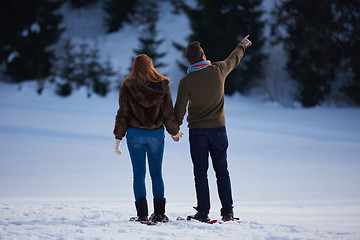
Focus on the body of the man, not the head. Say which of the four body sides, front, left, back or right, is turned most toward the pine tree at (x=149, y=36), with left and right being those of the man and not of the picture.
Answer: front

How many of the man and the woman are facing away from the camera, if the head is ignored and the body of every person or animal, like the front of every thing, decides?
2

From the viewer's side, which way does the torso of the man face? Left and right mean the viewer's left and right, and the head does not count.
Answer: facing away from the viewer

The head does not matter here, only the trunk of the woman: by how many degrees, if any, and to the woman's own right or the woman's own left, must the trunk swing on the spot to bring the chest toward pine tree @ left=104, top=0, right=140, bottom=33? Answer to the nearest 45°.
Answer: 0° — they already face it

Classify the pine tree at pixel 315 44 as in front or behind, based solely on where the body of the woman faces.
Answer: in front

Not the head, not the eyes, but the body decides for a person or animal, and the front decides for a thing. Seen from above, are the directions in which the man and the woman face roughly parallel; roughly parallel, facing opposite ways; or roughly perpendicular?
roughly parallel

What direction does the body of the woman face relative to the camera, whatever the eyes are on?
away from the camera

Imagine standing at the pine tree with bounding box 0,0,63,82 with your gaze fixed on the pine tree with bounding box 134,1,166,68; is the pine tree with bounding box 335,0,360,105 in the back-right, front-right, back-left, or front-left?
front-right

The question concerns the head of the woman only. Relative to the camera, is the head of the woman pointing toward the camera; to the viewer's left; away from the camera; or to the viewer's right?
away from the camera

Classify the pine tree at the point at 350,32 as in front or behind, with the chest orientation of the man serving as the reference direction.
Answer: in front
